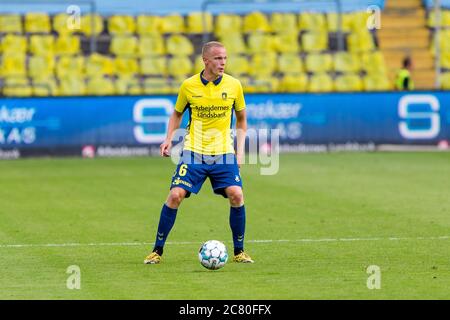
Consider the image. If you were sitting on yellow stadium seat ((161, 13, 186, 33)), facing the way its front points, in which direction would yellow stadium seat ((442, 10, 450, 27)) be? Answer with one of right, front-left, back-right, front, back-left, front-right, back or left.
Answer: left

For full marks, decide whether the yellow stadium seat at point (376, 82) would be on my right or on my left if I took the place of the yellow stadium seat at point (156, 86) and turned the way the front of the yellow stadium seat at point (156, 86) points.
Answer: on my left

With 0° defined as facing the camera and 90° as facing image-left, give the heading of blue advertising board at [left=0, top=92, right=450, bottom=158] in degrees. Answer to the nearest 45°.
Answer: approximately 0°

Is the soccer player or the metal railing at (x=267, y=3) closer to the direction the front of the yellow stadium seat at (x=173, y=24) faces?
the soccer player

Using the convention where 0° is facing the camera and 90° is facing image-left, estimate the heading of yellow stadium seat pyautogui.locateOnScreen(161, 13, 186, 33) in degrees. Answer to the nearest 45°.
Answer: approximately 0°

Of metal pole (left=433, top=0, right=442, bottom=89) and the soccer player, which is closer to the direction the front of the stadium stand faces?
the soccer player

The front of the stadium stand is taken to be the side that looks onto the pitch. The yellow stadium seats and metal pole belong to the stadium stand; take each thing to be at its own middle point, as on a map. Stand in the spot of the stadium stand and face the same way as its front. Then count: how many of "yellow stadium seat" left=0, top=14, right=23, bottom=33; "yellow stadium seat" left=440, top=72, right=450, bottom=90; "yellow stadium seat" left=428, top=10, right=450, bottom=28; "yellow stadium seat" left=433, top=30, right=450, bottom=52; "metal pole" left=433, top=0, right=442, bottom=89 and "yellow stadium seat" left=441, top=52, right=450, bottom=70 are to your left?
5

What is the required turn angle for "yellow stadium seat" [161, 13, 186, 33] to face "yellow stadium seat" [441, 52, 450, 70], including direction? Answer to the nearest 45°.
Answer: approximately 90° to its left
